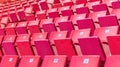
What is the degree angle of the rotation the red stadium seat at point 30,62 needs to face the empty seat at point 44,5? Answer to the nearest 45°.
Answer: approximately 135° to its right

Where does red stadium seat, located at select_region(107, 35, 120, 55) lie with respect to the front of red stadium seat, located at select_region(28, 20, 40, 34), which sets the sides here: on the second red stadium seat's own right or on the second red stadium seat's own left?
on the second red stadium seat's own left

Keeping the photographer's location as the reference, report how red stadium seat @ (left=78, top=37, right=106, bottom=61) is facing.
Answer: facing the viewer and to the left of the viewer

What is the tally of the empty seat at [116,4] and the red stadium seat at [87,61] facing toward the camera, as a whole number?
2
